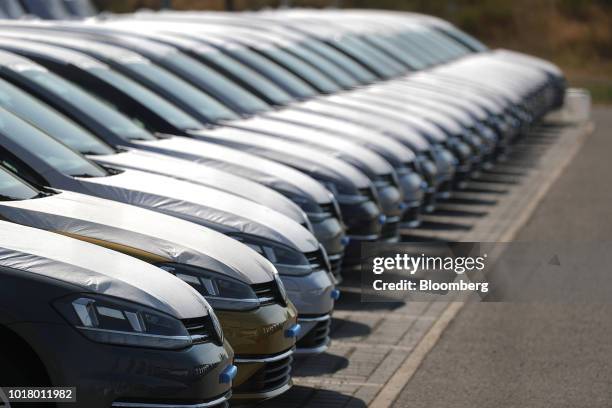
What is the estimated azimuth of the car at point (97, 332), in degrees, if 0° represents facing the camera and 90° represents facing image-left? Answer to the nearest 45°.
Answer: approximately 270°

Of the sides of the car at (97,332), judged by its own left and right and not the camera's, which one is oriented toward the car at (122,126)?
left
